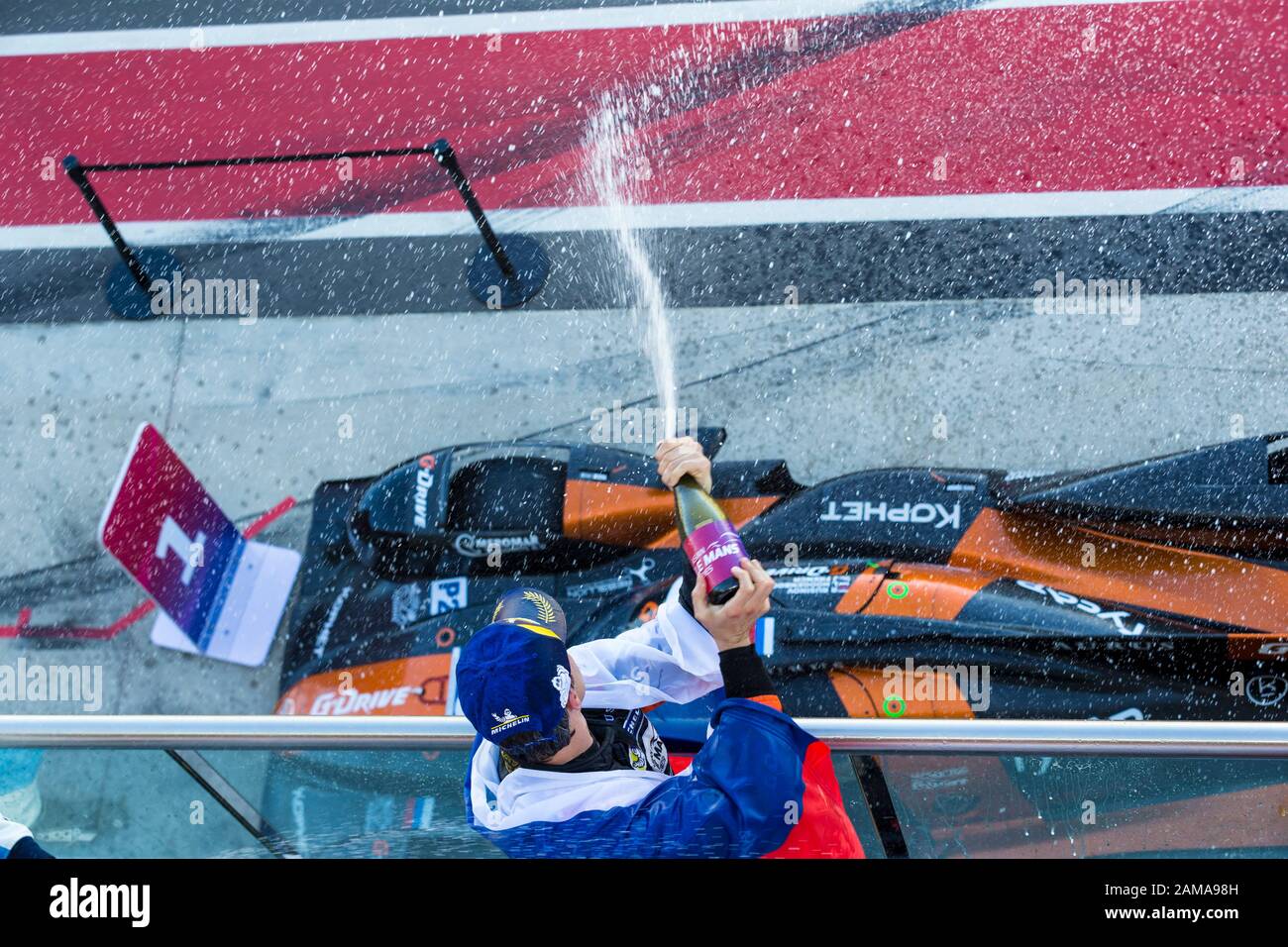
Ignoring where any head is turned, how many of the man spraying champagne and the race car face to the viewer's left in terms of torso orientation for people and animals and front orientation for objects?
1

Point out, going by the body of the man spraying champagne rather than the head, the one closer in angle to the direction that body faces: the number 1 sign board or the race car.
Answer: the race car

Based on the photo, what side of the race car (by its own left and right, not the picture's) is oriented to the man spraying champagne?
left

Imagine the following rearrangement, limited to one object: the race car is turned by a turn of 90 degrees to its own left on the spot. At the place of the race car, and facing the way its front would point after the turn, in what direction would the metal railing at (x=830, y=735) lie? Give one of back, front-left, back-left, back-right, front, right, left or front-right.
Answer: front

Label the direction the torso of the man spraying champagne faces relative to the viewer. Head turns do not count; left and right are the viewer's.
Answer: facing away from the viewer and to the right of the viewer

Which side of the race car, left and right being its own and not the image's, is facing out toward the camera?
left

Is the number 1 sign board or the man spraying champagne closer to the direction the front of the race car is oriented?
the number 1 sign board

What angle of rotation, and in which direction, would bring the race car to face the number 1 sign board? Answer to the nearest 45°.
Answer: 0° — it already faces it

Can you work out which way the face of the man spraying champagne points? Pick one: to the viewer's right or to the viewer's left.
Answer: to the viewer's right
